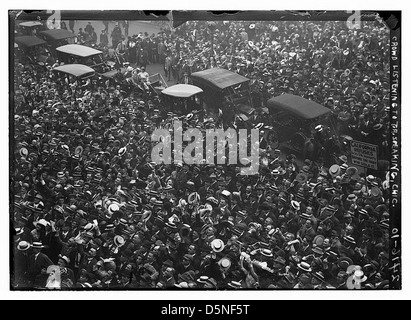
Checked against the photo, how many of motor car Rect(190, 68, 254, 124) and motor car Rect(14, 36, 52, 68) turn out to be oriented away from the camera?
0

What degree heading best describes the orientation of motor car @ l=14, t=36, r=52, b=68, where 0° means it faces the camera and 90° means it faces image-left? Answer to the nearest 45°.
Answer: approximately 315°

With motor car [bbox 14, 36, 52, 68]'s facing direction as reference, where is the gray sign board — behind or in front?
in front

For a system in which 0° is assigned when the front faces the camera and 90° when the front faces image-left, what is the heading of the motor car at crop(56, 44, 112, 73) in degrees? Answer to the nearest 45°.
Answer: approximately 315°
